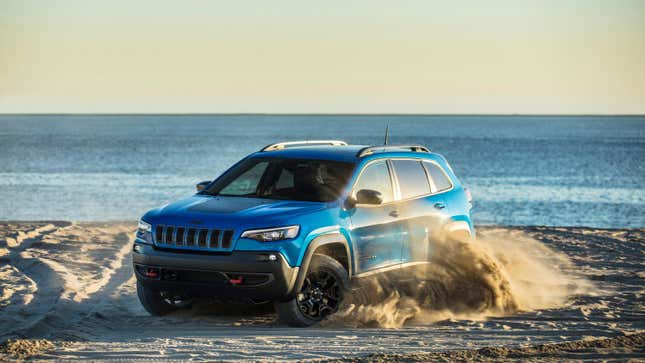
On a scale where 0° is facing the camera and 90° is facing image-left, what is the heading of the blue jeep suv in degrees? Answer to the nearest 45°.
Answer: approximately 45°
